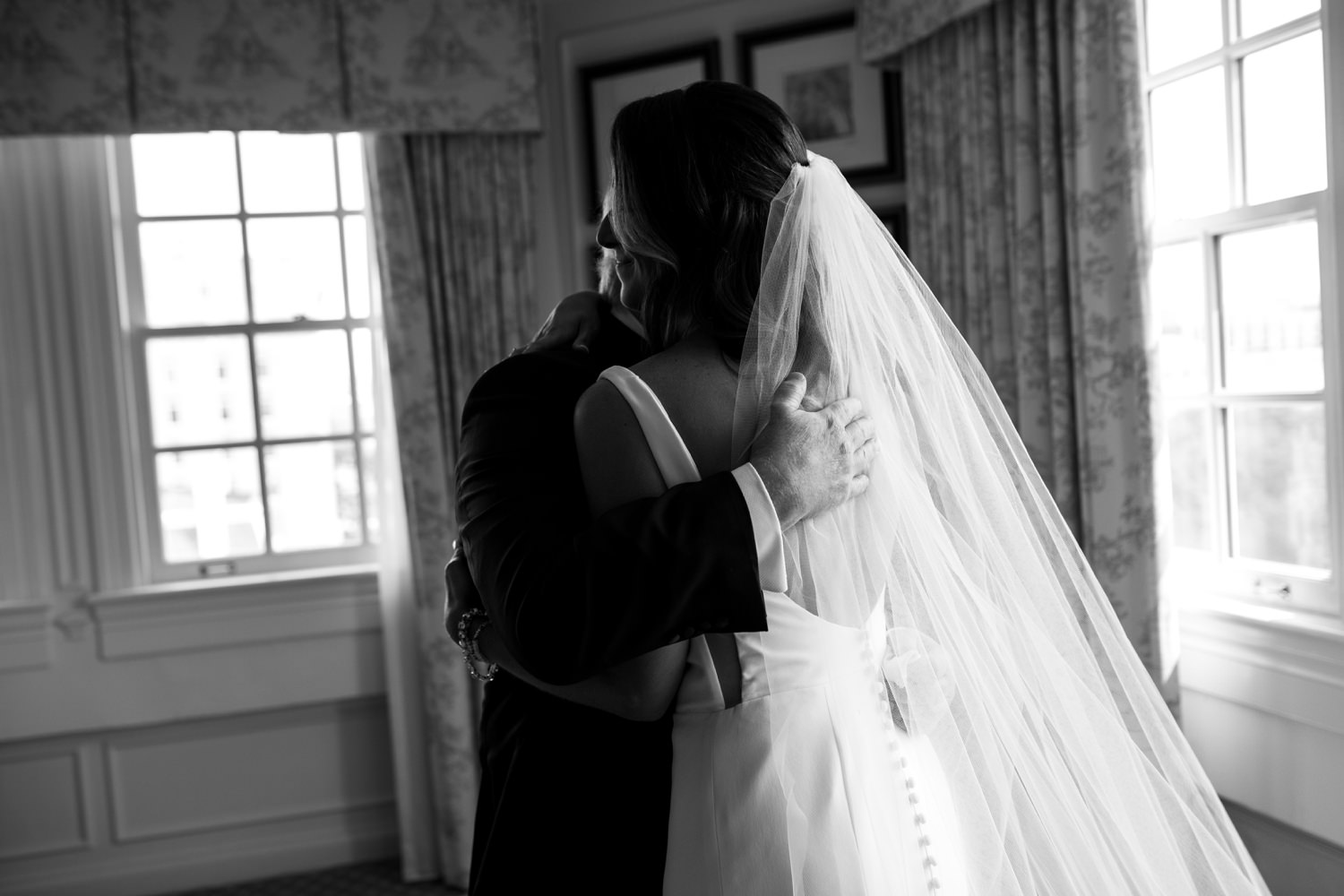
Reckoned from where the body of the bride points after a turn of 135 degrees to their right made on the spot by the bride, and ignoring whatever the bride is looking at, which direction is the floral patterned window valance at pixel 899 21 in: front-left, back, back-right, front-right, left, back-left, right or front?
left

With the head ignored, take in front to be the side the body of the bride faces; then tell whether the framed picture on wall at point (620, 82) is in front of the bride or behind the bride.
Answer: in front

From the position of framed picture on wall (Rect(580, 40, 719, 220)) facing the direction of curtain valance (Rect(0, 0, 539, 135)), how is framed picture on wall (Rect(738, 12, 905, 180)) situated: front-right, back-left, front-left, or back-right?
back-left

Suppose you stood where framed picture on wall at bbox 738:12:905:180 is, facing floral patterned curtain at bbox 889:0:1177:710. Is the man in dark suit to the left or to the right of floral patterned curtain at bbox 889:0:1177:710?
right

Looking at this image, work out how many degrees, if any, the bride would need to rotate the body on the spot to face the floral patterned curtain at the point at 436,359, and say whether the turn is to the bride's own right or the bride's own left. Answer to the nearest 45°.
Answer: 0° — they already face it

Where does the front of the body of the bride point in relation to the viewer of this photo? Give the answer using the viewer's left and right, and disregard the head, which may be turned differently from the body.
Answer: facing away from the viewer and to the left of the viewer

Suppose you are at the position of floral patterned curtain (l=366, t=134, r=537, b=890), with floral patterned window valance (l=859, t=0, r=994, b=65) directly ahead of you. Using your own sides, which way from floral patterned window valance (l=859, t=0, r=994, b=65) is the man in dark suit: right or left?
right

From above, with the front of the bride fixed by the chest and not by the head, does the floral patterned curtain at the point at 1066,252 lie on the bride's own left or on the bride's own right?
on the bride's own right

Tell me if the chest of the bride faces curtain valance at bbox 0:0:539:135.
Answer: yes

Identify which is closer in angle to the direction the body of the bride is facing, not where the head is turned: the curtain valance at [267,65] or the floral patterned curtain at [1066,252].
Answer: the curtain valance

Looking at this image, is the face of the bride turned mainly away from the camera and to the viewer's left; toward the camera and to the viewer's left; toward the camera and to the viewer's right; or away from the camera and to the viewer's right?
away from the camera and to the viewer's left
